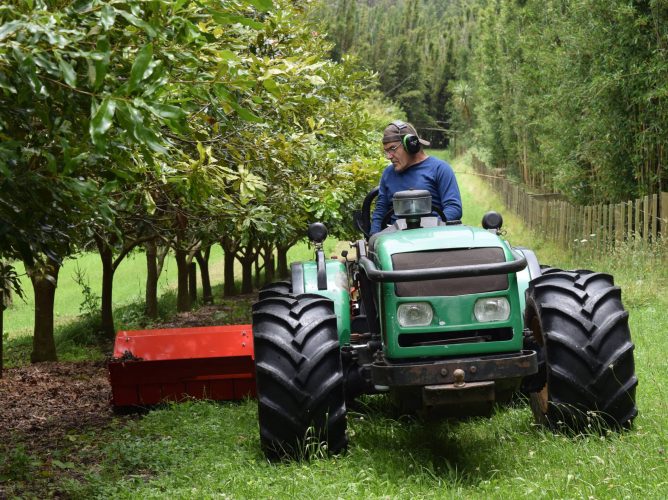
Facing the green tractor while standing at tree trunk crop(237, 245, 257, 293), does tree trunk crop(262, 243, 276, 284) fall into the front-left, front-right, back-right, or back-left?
back-left

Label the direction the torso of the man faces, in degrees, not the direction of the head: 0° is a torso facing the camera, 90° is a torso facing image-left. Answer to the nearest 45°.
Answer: approximately 45°

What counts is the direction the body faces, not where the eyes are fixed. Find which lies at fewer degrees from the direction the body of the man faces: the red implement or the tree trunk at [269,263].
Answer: the red implement

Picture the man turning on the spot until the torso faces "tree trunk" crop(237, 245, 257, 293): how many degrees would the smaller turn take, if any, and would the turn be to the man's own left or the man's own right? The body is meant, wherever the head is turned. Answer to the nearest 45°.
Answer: approximately 135° to the man's own right

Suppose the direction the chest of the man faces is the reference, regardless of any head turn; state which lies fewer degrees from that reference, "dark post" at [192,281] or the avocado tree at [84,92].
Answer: the avocado tree

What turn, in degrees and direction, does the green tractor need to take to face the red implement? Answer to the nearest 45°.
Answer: approximately 135° to its right

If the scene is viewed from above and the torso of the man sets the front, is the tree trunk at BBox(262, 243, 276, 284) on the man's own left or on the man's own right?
on the man's own right

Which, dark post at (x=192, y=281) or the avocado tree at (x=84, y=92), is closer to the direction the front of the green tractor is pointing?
the avocado tree

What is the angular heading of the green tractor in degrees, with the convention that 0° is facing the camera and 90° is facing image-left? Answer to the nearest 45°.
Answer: approximately 0°

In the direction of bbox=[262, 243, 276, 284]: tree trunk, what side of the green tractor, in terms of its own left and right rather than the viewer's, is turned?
back

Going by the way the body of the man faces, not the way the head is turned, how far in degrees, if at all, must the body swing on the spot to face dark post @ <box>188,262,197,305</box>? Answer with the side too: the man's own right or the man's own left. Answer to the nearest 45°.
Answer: approximately 135° to the man's own right
